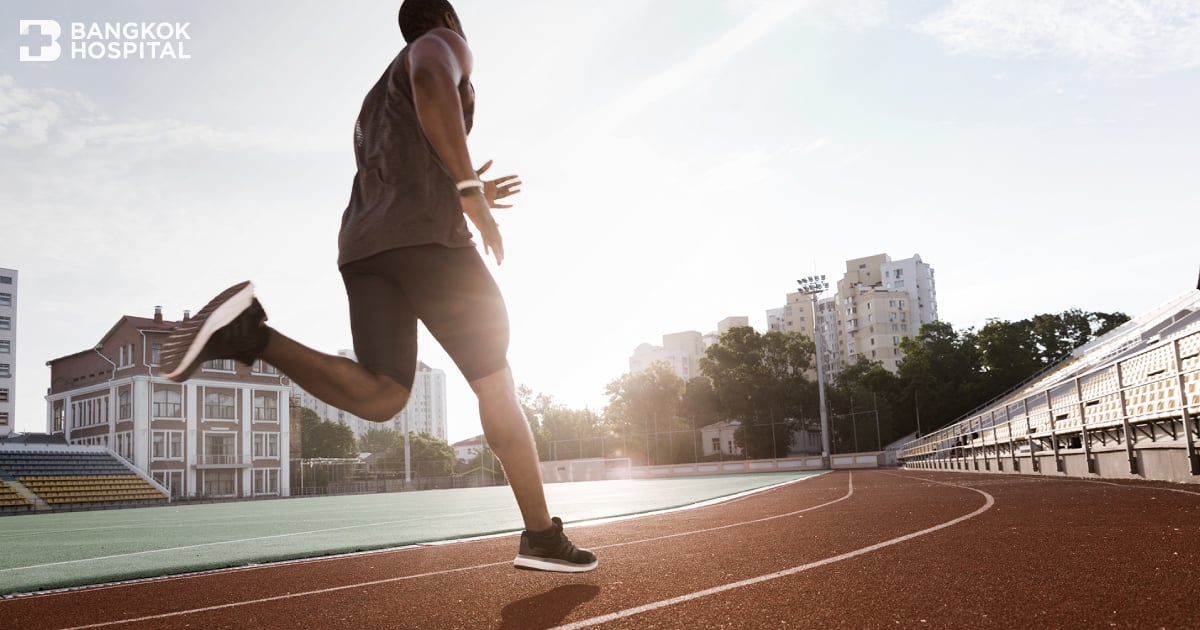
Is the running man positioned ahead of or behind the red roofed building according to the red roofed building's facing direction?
ahead

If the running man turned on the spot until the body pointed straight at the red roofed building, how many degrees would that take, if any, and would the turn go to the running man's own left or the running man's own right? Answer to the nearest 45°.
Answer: approximately 45° to the running man's own left

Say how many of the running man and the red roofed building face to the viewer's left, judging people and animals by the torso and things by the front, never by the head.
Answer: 0

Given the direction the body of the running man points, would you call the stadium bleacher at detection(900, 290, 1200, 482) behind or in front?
in front

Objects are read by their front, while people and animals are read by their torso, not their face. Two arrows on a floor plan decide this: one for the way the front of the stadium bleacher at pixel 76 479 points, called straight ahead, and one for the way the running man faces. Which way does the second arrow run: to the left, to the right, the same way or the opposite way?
to the left

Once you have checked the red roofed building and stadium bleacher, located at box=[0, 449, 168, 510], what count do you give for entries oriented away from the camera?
0

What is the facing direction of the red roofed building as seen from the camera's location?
facing the viewer and to the right of the viewer

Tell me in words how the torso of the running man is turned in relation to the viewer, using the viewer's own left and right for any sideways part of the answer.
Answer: facing away from the viewer and to the right of the viewer

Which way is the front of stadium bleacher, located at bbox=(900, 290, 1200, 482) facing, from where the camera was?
facing the viewer and to the left of the viewer

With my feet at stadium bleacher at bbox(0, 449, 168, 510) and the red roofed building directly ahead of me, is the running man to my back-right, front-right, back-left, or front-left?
back-right
